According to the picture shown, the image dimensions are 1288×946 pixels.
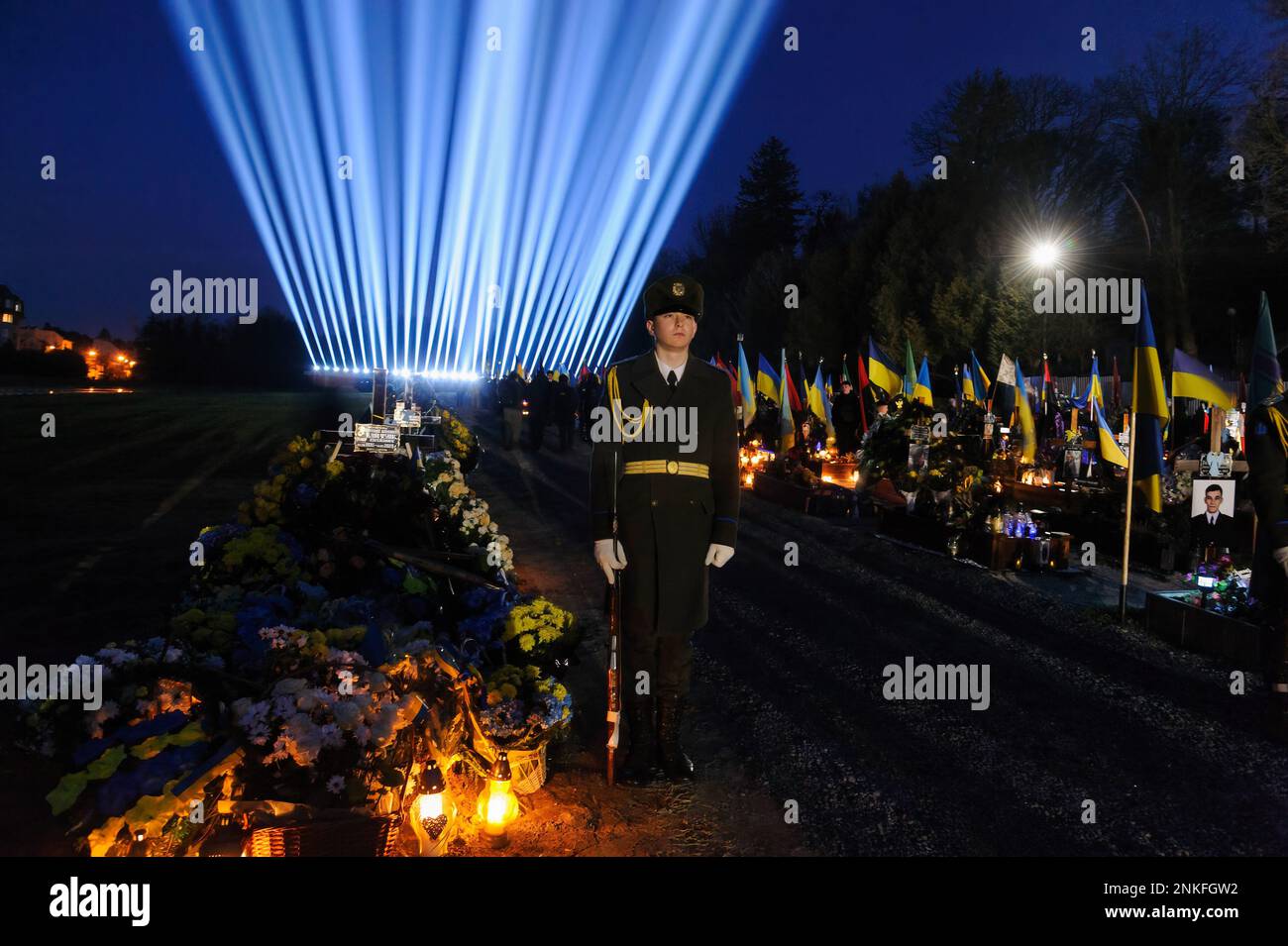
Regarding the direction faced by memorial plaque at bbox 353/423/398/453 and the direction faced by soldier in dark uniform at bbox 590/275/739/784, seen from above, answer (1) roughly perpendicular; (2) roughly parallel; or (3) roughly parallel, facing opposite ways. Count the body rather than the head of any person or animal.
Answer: roughly parallel

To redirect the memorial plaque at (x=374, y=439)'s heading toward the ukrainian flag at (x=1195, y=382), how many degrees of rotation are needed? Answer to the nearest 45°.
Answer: approximately 90° to its left

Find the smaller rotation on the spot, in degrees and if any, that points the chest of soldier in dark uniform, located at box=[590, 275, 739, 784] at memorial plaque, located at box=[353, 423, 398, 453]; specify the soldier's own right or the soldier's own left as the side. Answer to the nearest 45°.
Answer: approximately 135° to the soldier's own right

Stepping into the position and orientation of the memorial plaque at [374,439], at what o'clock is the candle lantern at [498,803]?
The candle lantern is roughly at 12 o'clock from the memorial plaque.

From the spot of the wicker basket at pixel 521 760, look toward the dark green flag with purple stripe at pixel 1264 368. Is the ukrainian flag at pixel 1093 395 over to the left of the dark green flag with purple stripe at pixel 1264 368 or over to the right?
left

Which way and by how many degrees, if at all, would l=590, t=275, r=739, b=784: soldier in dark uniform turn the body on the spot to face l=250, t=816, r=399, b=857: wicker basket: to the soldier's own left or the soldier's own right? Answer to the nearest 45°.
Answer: approximately 45° to the soldier's own right

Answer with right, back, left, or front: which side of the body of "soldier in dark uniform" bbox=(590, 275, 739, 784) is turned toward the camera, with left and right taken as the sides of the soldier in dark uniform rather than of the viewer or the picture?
front

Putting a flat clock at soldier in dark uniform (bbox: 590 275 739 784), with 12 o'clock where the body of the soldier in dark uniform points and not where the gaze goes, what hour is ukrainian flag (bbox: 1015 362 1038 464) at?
The ukrainian flag is roughly at 7 o'clock from the soldier in dark uniform.

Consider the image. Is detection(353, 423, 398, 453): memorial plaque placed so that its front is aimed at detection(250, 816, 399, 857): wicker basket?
yes

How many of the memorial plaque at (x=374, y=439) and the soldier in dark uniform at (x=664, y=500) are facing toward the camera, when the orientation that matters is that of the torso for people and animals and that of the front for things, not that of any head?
2

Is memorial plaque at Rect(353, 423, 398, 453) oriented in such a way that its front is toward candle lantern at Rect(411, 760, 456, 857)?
yes

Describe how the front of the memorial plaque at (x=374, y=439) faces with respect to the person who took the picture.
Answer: facing the viewer

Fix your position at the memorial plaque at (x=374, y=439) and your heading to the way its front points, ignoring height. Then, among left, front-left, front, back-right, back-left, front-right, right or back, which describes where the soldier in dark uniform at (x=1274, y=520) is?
front-left
